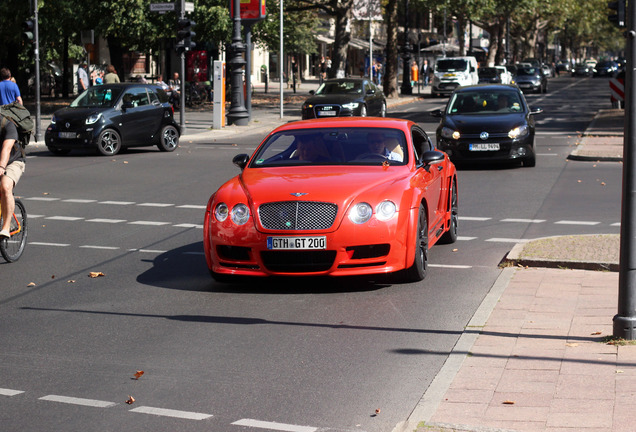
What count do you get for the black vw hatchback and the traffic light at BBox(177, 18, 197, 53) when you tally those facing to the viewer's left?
0

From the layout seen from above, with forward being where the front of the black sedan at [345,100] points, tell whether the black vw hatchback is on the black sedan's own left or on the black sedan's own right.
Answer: on the black sedan's own left

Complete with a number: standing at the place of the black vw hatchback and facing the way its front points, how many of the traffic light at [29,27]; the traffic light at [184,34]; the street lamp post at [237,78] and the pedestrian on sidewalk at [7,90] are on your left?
0

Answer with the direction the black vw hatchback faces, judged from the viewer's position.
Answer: facing the viewer

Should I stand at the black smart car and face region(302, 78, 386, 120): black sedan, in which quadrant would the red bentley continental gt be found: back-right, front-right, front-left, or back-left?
back-right

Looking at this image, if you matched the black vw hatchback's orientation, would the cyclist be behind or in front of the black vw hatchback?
in front

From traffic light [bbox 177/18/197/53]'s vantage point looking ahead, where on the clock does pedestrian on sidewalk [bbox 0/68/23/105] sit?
The pedestrian on sidewalk is roughly at 4 o'clock from the traffic light.

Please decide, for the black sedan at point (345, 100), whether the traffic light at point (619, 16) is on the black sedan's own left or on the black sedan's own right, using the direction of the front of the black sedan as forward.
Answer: on the black sedan's own left

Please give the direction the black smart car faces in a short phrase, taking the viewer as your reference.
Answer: facing the viewer and to the left of the viewer
